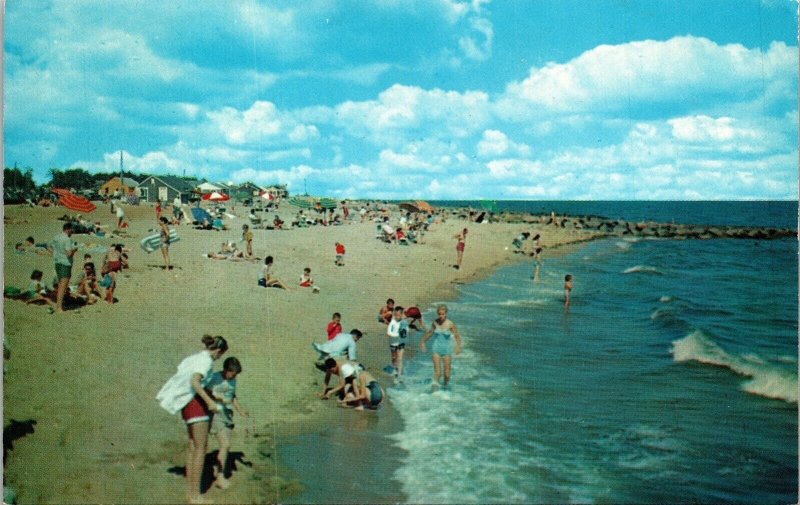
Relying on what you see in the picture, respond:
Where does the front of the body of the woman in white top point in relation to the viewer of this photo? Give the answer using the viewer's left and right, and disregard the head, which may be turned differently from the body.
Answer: facing to the right of the viewer

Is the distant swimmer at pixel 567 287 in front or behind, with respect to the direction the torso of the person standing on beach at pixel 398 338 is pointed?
behind

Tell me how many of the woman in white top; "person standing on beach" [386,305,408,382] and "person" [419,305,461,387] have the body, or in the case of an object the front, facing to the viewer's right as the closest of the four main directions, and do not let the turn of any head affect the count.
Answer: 1

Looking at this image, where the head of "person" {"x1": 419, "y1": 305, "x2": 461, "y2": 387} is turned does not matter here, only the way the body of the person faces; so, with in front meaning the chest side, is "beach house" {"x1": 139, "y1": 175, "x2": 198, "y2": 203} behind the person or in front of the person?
behind

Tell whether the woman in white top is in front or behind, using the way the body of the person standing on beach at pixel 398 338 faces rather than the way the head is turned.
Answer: in front

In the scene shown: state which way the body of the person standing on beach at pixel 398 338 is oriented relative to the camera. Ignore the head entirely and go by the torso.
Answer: toward the camera

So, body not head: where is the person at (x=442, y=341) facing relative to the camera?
toward the camera

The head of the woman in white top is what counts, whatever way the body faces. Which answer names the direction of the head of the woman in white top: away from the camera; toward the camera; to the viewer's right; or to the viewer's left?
to the viewer's right

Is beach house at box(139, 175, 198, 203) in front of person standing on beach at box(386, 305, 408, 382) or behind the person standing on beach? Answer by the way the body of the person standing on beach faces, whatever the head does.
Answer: behind

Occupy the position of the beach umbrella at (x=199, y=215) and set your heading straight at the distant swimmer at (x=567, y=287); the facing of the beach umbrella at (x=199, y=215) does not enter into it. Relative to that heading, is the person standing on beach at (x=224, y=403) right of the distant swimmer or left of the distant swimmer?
right

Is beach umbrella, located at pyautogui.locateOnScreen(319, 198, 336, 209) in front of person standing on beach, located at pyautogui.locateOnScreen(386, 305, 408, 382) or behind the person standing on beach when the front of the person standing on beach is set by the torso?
behind

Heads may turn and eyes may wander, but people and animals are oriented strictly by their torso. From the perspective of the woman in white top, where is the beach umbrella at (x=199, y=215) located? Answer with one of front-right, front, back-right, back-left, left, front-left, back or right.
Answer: left

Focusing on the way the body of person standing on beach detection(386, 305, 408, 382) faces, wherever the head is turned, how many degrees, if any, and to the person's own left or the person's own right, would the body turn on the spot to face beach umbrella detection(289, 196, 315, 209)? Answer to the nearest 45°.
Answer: approximately 180°

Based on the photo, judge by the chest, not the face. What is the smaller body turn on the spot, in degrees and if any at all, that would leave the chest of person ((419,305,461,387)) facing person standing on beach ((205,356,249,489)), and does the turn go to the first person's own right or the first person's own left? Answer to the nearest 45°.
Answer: approximately 45° to the first person's own right
